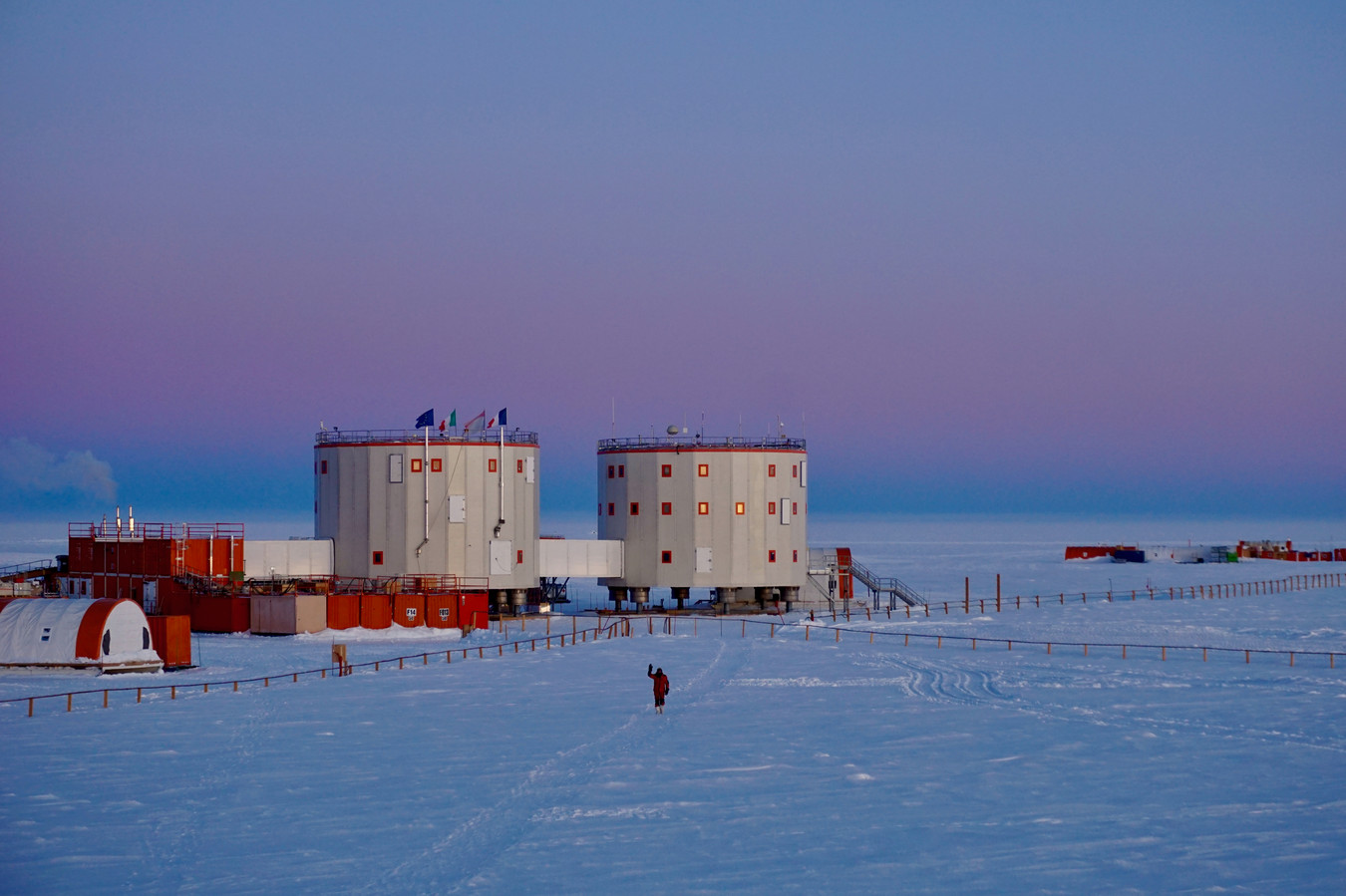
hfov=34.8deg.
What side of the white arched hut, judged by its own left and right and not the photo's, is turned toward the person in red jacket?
front

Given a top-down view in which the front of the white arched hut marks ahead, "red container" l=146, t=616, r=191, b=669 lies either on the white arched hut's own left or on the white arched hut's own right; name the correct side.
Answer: on the white arched hut's own left

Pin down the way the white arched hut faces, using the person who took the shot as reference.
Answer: facing the viewer and to the right of the viewer

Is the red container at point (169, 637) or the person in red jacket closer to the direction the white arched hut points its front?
the person in red jacket
